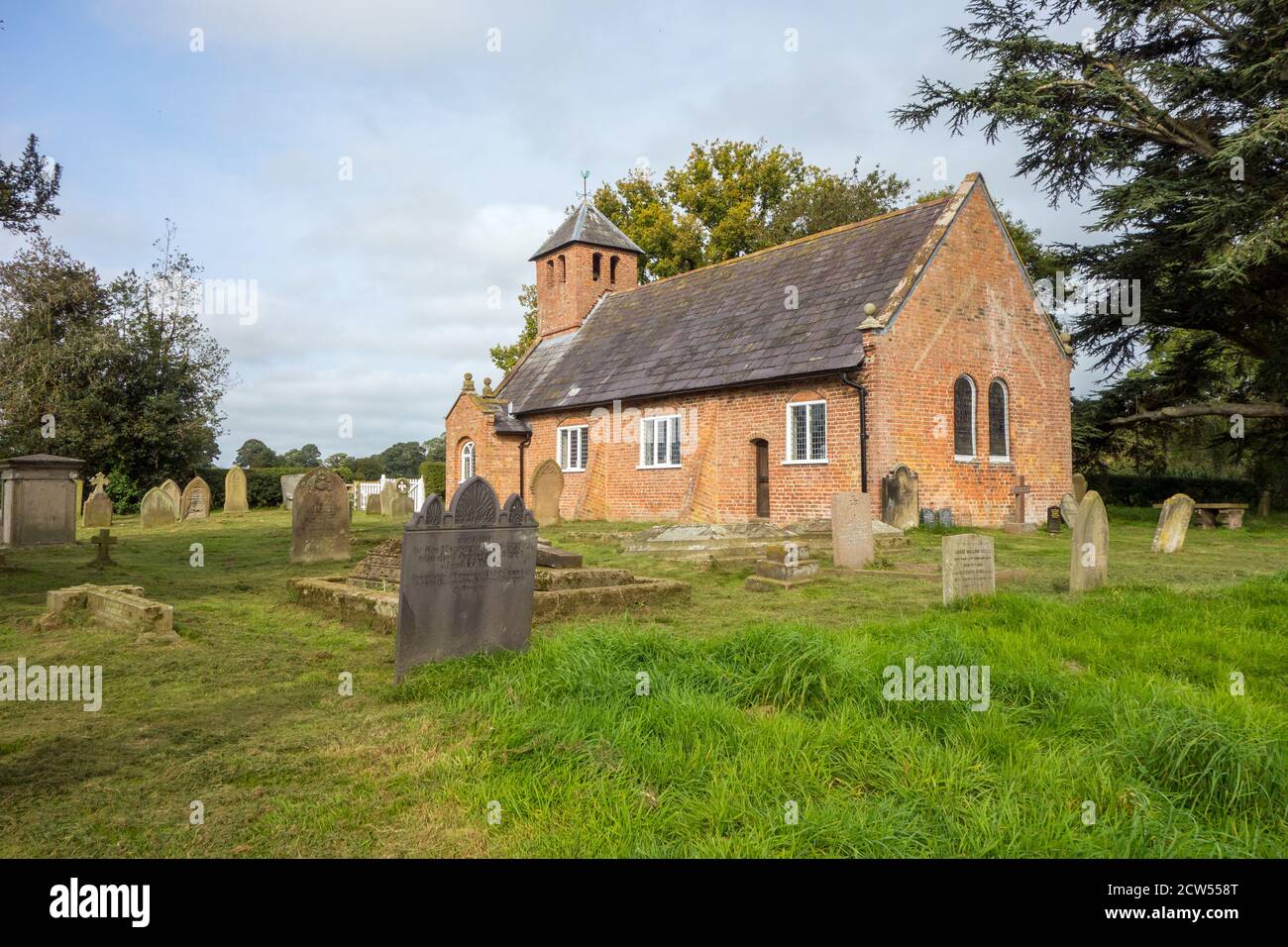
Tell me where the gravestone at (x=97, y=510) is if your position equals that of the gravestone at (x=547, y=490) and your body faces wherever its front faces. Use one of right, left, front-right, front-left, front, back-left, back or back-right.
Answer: right

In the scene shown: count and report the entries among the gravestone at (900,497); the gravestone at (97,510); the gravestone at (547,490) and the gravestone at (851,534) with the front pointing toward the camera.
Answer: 4

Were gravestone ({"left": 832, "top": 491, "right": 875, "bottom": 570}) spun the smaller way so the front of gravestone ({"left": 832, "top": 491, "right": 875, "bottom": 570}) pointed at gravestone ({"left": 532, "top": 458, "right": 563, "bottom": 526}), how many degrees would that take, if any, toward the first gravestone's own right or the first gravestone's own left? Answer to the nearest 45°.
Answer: approximately 135° to the first gravestone's own right

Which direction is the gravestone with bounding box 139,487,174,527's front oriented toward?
toward the camera

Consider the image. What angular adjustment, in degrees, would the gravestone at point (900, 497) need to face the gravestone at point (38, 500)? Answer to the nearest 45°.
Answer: approximately 90° to its right

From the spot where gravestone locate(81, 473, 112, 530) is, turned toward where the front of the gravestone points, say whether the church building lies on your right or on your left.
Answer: on your left

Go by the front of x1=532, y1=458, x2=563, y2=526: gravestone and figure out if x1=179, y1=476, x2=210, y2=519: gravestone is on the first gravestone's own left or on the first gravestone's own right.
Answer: on the first gravestone's own right

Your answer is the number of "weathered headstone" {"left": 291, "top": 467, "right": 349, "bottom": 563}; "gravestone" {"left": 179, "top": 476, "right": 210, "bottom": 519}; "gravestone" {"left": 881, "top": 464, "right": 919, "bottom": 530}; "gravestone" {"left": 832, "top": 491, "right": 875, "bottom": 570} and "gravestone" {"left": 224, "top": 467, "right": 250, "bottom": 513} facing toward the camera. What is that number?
5

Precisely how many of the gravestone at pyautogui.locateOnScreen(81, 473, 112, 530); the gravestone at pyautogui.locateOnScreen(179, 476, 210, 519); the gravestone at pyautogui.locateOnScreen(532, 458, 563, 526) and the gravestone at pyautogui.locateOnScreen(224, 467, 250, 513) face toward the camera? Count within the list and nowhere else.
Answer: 4

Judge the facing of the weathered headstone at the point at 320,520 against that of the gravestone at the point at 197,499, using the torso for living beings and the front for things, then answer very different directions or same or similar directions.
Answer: same or similar directions

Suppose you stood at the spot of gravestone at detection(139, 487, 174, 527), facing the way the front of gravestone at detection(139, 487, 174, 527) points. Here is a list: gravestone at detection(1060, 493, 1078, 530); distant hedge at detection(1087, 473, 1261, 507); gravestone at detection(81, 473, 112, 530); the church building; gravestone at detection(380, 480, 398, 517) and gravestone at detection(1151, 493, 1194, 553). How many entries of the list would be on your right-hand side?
1

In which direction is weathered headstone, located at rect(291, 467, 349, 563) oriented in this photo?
toward the camera

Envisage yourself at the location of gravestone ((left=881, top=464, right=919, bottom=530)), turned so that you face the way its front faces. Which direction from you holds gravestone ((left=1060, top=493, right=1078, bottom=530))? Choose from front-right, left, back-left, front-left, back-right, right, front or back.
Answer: back-left

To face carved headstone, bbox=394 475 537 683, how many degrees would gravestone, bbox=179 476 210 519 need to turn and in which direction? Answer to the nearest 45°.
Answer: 0° — it already faces it

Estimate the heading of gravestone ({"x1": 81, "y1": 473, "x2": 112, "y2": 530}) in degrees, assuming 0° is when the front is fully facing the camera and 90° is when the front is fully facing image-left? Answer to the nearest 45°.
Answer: approximately 0°

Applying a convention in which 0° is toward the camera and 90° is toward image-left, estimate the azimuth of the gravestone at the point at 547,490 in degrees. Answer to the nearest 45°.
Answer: approximately 0°
